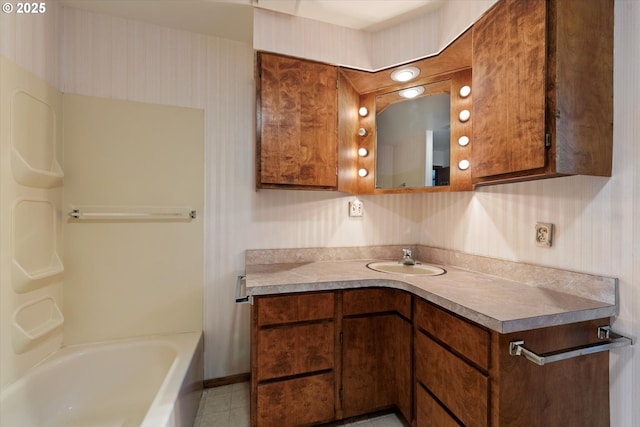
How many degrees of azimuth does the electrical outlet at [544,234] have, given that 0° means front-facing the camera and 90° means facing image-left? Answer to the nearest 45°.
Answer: approximately 45°

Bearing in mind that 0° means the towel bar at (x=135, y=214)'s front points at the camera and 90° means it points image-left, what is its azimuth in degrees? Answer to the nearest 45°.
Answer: approximately 0°

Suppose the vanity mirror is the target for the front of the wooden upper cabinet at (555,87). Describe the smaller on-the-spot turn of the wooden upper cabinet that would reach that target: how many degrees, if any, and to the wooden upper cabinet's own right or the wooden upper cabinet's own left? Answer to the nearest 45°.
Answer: approximately 90° to the wooden upper cabinet's own right

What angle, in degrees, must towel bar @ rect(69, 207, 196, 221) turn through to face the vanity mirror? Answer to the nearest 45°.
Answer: approximately 45° to its left

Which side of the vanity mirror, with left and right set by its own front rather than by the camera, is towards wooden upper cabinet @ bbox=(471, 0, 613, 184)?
left

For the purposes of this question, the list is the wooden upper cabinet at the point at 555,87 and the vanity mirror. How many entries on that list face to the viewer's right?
0
